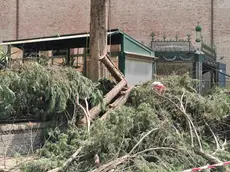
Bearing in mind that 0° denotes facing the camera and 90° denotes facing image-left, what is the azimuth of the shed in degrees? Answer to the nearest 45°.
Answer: approximately 45°

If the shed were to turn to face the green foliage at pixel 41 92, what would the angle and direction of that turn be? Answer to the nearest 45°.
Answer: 0° — it already faces it
